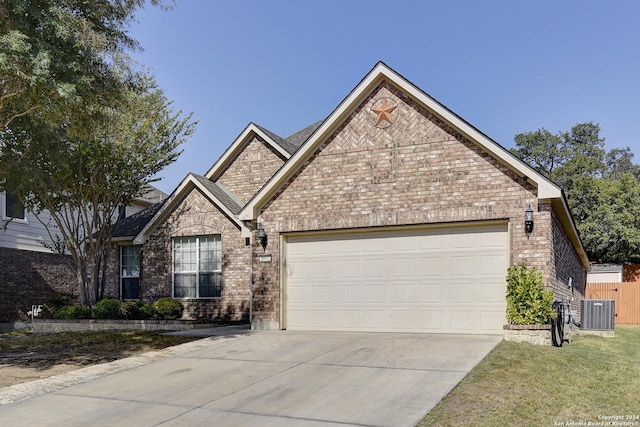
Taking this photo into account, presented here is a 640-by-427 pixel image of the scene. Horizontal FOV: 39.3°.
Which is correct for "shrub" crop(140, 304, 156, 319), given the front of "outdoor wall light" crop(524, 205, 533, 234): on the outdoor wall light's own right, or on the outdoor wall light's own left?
on the outdoor wall light's own right

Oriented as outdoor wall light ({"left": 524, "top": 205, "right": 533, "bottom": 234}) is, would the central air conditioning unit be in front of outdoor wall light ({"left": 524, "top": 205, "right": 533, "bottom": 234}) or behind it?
behind

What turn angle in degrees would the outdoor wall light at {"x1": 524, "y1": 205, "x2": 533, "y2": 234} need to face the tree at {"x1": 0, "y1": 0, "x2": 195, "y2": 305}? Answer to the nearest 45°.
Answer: approximately 90° to its right

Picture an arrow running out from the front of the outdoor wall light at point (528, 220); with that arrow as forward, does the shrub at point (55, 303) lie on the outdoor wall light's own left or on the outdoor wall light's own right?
on the outdoor wall light's own right

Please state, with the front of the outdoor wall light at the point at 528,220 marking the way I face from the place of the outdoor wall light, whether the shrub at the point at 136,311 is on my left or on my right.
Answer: on my right

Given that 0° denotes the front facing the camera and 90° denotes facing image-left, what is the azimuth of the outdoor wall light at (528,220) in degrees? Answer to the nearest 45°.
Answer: approximately 0°
